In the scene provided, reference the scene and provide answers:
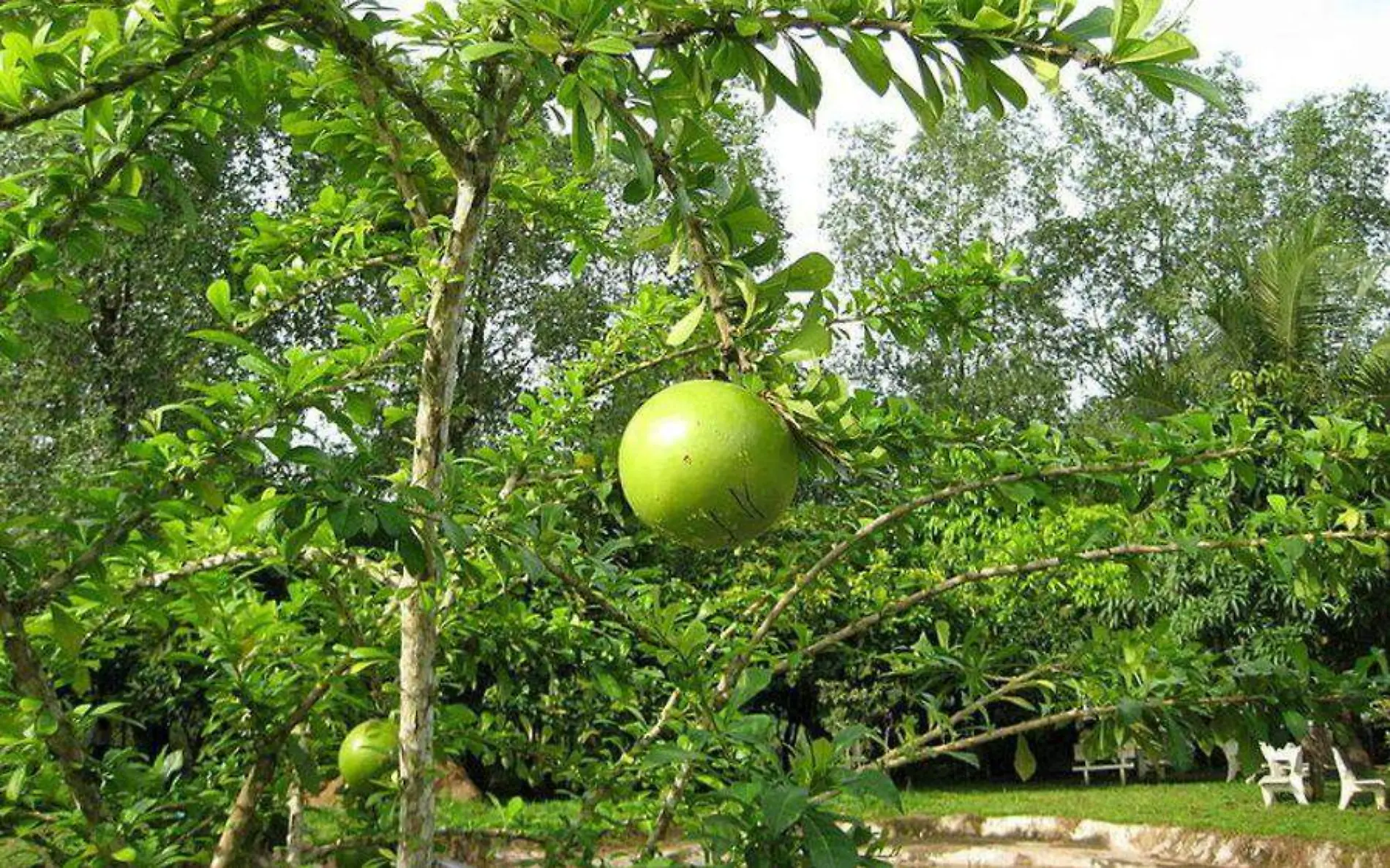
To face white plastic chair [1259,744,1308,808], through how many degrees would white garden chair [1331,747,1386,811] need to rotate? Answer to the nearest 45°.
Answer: approximately 135° to its left

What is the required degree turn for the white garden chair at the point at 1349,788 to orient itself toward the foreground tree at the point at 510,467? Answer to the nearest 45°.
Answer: approximately 90° to its right

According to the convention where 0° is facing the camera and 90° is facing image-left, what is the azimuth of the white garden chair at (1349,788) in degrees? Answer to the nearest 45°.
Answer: approximately 270°
